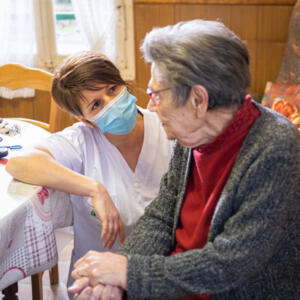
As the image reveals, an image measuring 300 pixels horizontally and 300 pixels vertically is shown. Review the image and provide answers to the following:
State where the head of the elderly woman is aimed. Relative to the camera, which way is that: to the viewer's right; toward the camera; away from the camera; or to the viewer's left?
to the viewer's left

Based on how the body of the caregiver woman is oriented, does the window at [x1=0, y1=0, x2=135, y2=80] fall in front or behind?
behind

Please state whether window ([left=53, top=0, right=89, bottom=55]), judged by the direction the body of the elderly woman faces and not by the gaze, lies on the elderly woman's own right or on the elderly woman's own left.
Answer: on the elderly woman's own right

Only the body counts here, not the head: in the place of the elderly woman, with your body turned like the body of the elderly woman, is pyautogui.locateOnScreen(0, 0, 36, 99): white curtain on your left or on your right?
on your right

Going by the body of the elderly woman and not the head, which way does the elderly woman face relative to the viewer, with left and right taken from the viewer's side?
facing the viewer and to the left of the viewer

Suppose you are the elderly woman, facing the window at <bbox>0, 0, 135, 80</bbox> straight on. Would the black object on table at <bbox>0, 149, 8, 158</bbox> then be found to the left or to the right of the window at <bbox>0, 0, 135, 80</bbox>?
left

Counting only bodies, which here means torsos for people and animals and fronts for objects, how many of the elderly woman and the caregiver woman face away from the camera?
0

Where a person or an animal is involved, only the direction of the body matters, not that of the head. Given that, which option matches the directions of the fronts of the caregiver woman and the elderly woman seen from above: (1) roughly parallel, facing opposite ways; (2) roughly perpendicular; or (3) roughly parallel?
roughly perpendicular

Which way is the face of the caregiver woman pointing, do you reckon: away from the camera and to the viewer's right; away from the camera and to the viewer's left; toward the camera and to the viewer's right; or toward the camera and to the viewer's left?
toward the camera and to the viewer's right

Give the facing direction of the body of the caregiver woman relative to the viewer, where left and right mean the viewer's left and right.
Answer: facing the viewer and to the right of the viewer
